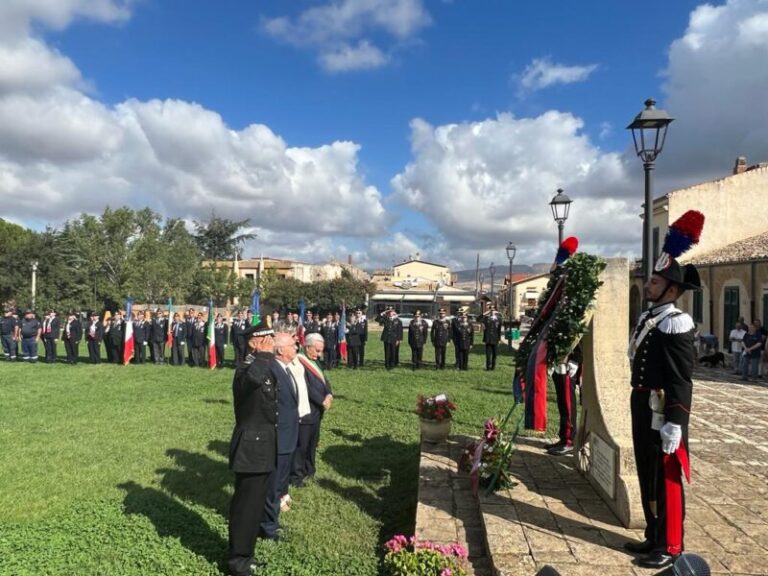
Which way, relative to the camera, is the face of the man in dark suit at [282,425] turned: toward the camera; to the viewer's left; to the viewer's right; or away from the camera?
to the viewer's right

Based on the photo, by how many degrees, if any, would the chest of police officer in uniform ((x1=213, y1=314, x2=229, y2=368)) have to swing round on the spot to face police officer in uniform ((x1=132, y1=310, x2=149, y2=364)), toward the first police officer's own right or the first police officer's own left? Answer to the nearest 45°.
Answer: approximately 90° to the first police officer's own right

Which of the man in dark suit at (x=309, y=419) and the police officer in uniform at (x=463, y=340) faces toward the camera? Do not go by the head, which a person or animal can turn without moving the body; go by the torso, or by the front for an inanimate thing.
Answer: the police officer in uniform

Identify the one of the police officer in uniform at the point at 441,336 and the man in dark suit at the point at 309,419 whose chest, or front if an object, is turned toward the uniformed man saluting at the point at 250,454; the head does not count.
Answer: the police officer in uniform

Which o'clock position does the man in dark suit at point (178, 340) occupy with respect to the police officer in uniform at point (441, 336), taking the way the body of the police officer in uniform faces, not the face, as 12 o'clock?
The man in dark suit is roughly at 3 o'clock from the police officer in uniform.

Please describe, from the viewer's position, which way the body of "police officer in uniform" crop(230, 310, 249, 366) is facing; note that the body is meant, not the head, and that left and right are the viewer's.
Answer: facing the viewer

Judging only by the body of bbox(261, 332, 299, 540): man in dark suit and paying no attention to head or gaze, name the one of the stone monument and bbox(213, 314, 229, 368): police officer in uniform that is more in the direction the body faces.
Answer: the stone monument

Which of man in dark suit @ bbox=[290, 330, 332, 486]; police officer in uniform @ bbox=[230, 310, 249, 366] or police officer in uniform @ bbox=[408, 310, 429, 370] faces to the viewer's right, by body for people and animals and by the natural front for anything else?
the man in dark suit

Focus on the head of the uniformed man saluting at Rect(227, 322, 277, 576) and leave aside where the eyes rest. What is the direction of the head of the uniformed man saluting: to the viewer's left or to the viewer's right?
to the viewer's right

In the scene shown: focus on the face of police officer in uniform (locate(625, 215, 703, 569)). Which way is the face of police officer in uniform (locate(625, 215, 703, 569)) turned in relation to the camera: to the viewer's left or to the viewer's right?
to the viewer's left

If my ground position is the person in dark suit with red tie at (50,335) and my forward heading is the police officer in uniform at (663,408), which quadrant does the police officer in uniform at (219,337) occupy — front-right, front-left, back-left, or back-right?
front-left

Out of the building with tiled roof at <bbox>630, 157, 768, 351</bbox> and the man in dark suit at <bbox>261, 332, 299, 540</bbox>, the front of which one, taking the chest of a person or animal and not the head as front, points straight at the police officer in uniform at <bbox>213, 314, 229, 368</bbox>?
the building with tiled roof

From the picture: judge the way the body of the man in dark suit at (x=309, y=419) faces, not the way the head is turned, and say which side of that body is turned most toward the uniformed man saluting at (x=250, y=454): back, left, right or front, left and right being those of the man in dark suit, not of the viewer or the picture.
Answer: right

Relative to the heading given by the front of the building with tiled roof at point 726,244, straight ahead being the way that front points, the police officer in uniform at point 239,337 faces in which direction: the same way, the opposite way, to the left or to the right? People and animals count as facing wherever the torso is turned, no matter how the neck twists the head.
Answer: to the left

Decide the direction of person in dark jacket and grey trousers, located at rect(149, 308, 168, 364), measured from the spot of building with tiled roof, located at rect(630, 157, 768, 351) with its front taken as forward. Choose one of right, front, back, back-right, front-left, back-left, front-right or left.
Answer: front

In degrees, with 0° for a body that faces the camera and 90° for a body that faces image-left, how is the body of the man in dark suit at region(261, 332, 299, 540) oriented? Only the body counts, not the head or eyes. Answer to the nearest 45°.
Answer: approximately 270°

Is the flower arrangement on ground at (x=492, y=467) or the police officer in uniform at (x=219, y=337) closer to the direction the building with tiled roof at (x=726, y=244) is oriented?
the police officer in uniform

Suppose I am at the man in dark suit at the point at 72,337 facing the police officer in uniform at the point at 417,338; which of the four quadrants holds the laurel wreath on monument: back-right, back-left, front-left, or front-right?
front-right

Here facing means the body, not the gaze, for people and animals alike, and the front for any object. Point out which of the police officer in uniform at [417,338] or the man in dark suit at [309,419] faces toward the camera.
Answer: the police officer in uniform
